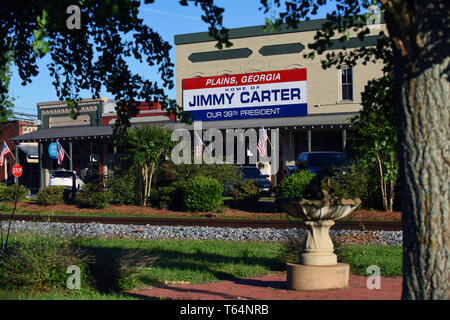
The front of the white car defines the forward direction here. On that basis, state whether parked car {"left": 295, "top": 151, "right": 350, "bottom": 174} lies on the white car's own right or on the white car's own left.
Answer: on the white car's own right

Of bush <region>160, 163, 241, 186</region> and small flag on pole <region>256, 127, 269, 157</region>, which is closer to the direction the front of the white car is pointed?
the small flag on pole

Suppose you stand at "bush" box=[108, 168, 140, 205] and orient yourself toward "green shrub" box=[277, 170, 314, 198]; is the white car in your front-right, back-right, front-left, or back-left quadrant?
back-left
